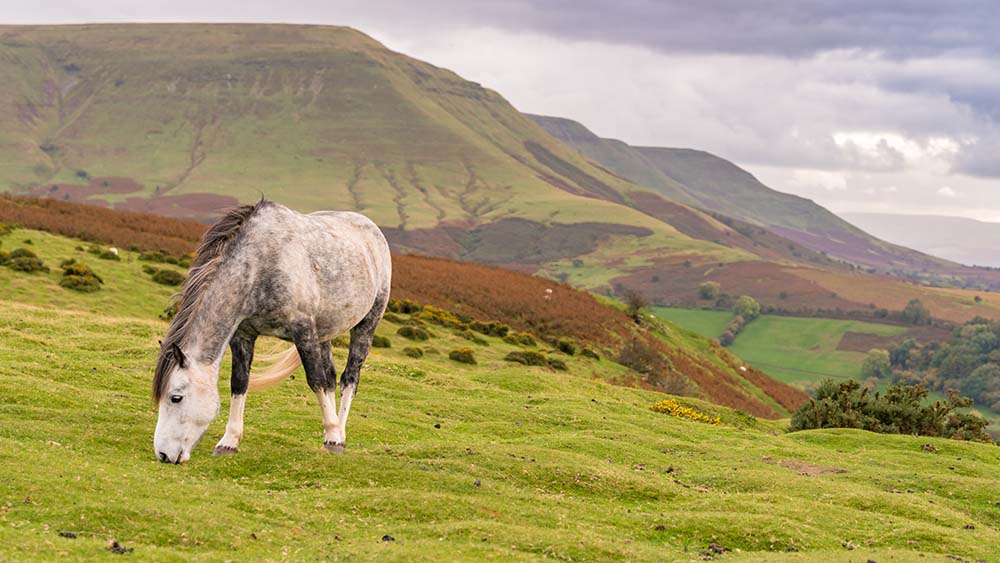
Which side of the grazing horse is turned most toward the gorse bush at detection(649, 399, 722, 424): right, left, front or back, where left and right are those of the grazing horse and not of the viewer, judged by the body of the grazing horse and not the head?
back

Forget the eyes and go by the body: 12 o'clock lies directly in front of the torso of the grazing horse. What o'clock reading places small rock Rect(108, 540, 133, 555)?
The small rock is roughly at 11 o'clock from the grazing horse.

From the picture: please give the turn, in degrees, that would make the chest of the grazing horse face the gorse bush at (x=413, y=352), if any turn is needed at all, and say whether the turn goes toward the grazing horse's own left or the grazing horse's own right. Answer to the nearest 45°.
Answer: approximately 135° to the grazing horse's own right

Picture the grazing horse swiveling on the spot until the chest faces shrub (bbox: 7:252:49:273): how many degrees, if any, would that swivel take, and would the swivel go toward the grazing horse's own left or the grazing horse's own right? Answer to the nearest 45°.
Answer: approximately 135° to the grazing horse's own right

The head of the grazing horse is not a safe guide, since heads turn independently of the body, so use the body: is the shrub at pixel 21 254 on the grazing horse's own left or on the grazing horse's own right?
on the grazing horse's own right

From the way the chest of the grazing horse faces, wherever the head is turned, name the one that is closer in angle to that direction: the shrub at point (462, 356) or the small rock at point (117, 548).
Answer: the small rock

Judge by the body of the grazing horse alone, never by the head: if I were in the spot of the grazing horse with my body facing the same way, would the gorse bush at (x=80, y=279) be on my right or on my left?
on my right

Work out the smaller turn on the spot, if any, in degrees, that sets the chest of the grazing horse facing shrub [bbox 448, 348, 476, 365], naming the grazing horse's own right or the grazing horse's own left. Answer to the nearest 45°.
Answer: approximately 135° to the grazing horse's own right

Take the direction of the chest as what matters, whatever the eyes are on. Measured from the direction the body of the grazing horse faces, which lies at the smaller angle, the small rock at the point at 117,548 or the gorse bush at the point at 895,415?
the small rock

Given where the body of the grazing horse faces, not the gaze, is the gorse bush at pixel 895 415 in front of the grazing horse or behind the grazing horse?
behind

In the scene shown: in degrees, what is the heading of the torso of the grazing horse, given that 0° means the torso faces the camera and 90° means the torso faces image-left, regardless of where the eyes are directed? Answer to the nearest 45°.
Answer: approximately 45°
